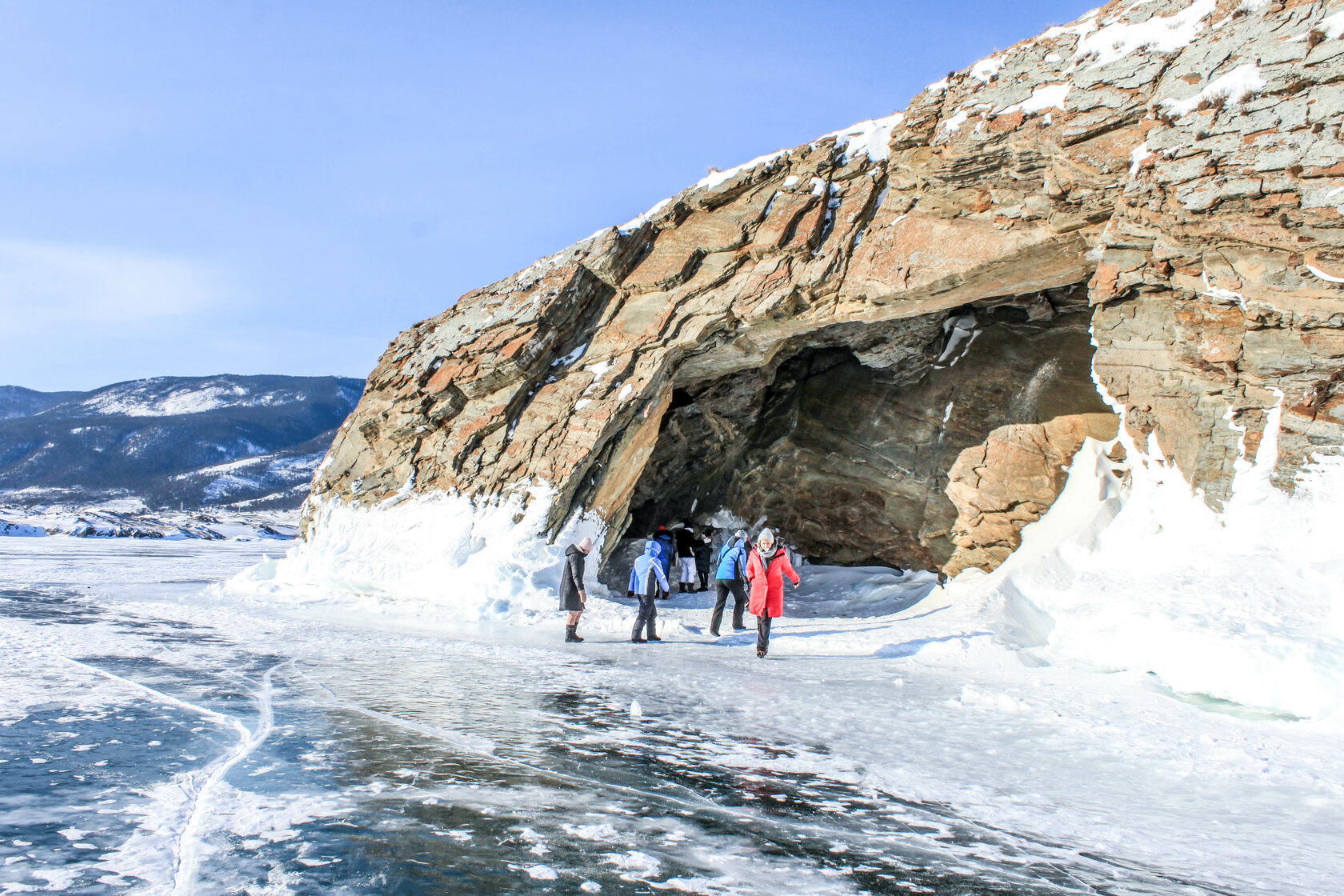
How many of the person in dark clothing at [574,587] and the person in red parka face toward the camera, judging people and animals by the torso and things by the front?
1

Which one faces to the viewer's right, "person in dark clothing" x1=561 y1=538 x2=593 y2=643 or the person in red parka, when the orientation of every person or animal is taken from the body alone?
the person in dark clothing

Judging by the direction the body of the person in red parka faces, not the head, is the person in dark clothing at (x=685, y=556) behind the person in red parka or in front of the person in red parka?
behind

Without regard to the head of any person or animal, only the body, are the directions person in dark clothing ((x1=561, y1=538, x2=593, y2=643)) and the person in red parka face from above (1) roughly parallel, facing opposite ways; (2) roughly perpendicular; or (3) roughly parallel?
roughly perpendicular

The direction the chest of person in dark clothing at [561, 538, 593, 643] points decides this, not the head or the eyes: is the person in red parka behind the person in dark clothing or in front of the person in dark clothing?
in front

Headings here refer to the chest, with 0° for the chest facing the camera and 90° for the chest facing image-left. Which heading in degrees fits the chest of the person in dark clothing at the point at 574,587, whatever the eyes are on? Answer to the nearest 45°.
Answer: approximately 270°

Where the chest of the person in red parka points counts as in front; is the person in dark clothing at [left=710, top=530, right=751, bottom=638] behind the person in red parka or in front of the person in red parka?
behind

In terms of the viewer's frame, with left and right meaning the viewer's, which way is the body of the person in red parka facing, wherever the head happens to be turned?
facing the viewer

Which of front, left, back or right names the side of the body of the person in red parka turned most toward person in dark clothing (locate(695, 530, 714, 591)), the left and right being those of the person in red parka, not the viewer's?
back
